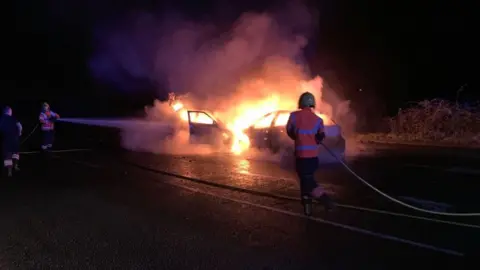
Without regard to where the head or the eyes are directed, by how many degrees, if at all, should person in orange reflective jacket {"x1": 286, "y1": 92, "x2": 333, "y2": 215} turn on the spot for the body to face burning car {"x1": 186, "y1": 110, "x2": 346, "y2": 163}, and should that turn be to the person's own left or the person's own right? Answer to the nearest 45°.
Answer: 0° — they already face it

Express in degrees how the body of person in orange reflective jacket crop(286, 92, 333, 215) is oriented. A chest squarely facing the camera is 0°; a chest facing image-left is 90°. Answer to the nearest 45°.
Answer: approximately 180°

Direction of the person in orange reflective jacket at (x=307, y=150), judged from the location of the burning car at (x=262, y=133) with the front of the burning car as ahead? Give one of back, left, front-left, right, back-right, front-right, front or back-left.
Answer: back-left

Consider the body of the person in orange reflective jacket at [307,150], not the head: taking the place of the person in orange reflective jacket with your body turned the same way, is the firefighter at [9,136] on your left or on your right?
on your left

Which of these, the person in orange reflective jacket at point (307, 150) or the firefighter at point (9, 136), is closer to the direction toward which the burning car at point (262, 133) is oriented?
the firefighter

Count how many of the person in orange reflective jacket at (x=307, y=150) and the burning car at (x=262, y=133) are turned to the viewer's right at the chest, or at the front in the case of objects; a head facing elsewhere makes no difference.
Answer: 0

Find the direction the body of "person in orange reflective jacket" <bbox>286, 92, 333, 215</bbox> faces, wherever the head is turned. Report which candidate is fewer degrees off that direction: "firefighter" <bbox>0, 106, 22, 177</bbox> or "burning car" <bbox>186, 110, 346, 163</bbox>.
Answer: the burning car

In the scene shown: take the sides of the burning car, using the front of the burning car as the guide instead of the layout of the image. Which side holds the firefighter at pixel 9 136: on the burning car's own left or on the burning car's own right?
on the burning car's own left

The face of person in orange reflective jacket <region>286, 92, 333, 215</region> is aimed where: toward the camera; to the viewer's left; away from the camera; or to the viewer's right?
away from the camera
